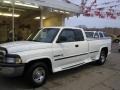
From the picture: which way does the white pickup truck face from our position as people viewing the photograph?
facing the viewer and to the left of the viewer
